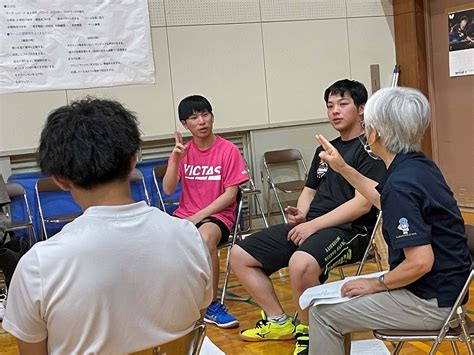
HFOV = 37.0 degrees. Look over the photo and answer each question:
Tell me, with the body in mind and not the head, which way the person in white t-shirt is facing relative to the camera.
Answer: away from the camera

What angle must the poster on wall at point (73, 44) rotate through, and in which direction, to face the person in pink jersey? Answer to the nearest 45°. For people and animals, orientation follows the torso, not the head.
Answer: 0° — it already faces them

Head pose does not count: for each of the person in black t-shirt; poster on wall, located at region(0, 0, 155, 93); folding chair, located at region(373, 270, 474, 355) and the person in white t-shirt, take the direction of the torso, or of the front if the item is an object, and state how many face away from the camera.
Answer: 1

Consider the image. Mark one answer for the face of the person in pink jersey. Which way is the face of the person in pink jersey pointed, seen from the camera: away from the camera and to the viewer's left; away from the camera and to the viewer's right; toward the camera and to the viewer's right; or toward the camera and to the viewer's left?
toward the camera and to the viewer's right

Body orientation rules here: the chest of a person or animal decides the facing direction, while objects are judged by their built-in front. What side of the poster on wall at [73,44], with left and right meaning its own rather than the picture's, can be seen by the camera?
front

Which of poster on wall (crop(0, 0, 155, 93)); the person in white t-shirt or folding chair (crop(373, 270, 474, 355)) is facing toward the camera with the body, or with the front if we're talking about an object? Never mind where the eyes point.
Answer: the poster on wall

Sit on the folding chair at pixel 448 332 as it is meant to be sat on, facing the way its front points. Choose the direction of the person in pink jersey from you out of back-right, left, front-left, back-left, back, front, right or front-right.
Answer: front-right

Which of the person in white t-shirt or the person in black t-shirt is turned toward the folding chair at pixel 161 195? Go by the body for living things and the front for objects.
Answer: the person in white t-shirt

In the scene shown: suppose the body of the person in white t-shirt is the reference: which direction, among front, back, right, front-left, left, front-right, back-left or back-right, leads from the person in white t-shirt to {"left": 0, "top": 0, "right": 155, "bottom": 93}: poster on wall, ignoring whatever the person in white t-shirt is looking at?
front

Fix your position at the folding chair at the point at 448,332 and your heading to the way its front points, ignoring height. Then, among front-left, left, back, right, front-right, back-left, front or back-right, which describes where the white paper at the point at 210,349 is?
front-right

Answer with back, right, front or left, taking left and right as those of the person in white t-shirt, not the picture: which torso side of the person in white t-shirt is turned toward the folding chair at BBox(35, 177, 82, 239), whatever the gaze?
front

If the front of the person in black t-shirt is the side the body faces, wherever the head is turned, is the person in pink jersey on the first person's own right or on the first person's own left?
on the first person's own right

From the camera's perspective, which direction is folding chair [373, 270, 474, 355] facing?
to the viewer's left

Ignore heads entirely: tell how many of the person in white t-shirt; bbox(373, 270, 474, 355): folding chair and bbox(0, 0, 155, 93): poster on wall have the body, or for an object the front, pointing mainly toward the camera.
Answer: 1

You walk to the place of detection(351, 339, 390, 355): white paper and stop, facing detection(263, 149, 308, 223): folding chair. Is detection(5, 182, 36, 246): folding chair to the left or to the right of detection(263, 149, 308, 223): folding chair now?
left

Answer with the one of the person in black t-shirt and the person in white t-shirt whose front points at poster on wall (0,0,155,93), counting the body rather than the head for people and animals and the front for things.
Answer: the person in white t-shirt
